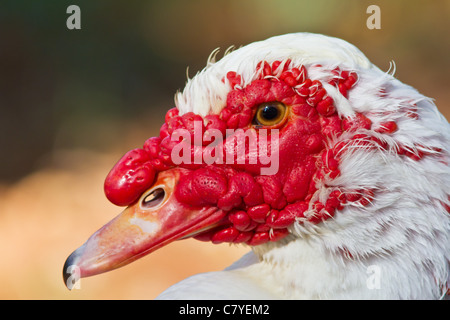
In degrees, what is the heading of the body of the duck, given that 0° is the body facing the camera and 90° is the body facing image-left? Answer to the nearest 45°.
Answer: approximately 90°
